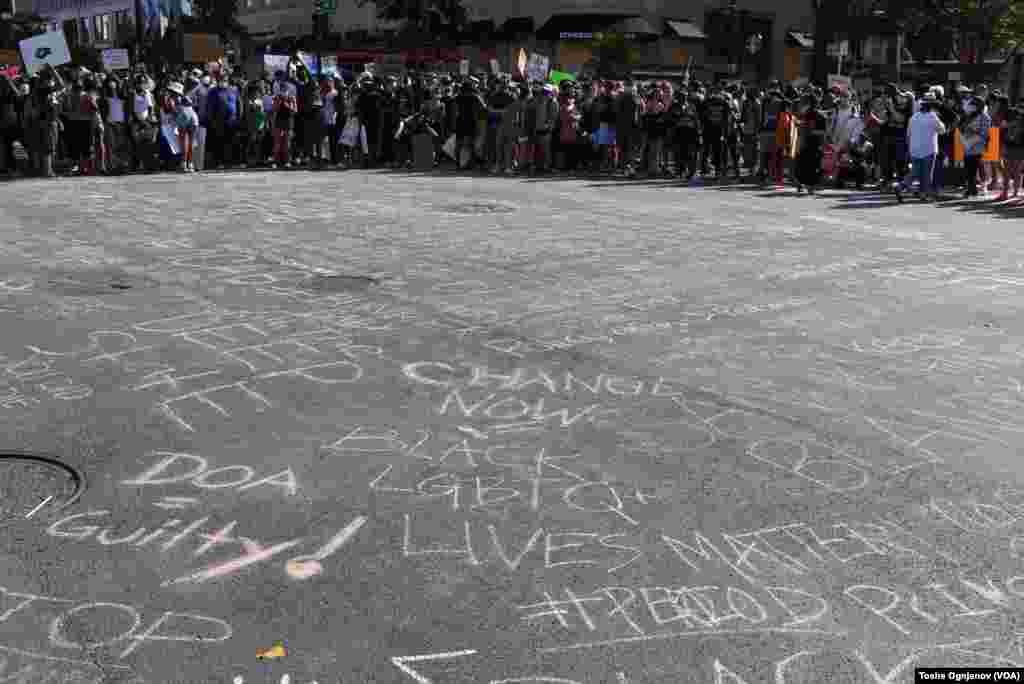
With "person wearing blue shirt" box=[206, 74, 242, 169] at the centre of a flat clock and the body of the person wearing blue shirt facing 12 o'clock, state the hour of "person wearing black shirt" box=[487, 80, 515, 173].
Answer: The person wearing black shirt is roughly at 9 o'clock from the person wearing blue shirt.

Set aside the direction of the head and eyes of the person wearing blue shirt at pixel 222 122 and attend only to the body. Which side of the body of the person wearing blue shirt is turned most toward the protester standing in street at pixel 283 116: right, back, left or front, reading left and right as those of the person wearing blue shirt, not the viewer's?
left

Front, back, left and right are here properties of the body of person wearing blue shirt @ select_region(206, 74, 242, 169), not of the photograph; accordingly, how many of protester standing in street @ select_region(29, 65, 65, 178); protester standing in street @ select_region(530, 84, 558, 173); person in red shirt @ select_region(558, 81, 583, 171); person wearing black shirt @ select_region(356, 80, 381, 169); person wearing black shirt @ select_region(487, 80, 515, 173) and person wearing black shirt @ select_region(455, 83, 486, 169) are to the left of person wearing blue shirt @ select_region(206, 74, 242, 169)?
5

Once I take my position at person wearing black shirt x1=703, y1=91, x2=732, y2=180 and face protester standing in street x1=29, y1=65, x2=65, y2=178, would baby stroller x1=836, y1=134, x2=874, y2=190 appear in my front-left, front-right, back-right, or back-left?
back-left

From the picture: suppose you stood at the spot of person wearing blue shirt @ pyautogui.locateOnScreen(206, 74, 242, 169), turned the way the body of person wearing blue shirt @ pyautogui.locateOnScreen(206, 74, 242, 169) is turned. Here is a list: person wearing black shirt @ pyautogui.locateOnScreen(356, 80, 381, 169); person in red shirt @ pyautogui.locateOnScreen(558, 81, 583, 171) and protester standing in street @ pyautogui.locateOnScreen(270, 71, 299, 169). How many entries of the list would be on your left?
3

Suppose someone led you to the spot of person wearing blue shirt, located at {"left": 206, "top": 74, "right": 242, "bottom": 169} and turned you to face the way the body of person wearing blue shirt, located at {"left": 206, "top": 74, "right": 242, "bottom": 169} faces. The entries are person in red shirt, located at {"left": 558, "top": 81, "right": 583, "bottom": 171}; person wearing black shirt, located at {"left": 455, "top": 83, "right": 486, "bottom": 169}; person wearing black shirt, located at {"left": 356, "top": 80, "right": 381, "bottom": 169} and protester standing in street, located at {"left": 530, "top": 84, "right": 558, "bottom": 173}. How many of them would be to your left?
4

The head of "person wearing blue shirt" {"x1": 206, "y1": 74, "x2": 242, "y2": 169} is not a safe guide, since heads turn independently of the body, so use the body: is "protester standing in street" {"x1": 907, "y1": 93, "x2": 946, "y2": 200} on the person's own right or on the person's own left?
on the person's own left

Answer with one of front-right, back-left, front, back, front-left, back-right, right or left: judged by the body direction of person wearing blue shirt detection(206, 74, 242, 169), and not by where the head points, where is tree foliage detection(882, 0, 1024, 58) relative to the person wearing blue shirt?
back-left

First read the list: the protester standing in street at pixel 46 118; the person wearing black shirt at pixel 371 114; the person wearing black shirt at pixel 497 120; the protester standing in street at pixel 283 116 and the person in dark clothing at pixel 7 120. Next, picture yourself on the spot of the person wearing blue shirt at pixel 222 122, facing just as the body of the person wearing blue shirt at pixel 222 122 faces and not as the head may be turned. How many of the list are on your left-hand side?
3

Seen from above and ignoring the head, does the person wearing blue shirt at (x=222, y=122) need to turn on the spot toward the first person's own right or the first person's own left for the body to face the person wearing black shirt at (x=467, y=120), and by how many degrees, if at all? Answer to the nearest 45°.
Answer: approximately 90° to the first person's own left

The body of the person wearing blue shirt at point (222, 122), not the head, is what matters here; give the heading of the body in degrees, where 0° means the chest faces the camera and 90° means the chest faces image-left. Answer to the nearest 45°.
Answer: approximately 0°

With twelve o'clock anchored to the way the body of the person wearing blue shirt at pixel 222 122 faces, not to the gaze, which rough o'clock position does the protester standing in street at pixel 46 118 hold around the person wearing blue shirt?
The protester standing in street is roughly at 2 o'clock from the person wearing blue shirt.

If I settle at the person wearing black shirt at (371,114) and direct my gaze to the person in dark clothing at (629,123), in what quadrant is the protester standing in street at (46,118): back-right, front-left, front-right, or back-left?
back-right

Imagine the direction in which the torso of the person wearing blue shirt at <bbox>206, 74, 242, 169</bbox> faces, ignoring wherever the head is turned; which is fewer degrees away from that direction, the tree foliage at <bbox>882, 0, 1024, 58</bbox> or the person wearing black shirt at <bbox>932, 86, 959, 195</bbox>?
the person wearing black shirt

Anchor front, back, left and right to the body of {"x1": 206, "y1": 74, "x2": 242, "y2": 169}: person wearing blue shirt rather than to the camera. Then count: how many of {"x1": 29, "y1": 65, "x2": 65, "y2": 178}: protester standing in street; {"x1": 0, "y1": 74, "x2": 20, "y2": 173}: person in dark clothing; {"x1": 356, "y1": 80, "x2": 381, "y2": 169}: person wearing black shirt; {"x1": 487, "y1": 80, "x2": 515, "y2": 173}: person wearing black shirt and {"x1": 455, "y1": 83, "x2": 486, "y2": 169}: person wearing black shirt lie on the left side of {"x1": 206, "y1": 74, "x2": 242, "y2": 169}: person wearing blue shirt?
3

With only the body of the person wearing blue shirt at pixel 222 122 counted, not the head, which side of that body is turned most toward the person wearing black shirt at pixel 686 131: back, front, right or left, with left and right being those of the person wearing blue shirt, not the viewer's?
left

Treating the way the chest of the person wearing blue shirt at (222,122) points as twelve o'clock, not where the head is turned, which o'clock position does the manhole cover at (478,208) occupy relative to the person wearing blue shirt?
The manhole cover is roughly at 11 o'clock from the person wearing blue shirt.

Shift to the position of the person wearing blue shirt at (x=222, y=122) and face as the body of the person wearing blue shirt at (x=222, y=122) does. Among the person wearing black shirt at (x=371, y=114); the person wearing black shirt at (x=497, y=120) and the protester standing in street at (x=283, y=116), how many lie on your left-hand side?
3

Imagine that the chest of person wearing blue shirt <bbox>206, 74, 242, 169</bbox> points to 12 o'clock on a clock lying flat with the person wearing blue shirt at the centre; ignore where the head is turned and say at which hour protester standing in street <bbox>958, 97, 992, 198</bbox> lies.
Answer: The protester standing in street is roughly at 10 o'clock from the person wearing blue shirt.
